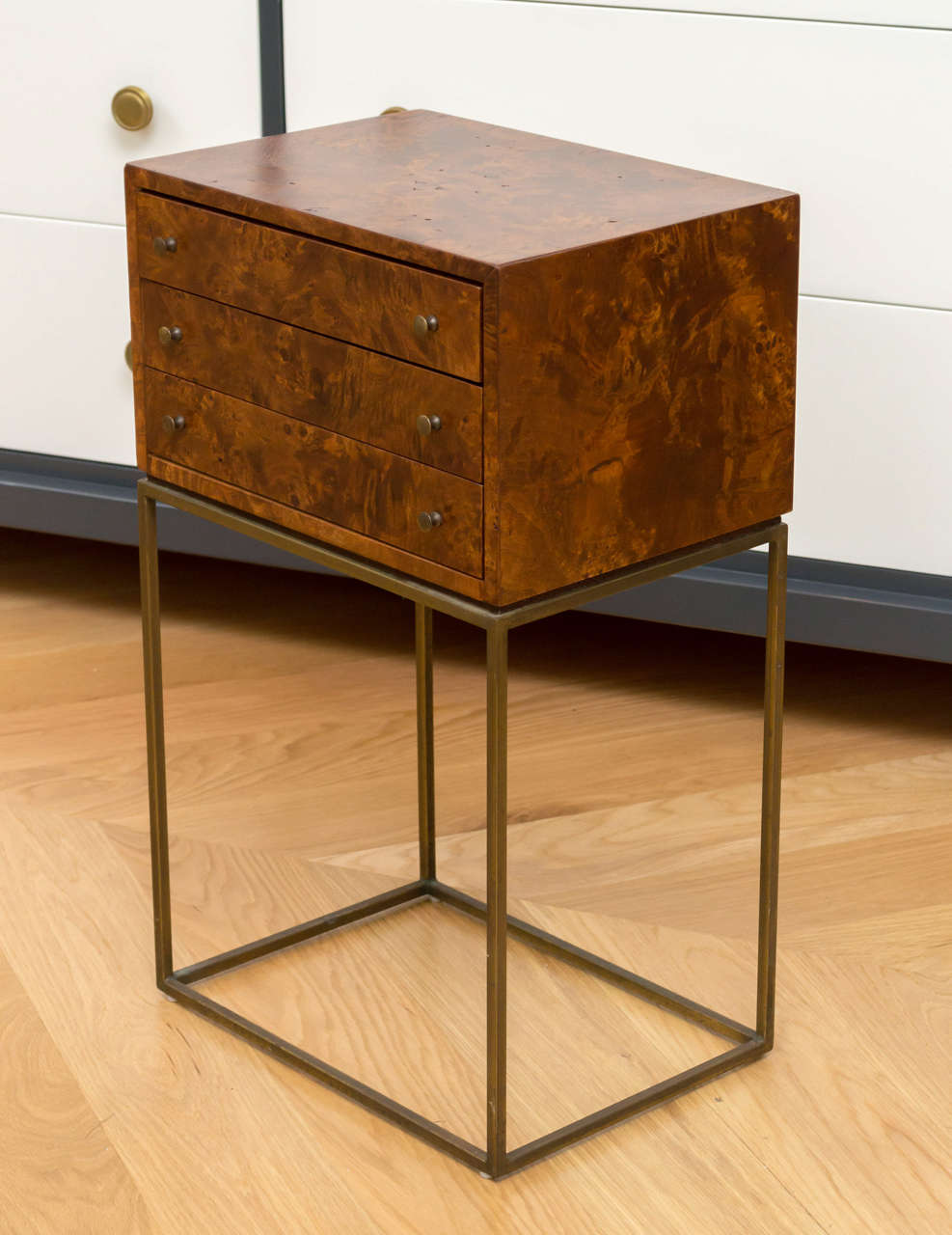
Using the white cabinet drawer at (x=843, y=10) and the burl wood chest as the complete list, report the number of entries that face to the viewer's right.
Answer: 0

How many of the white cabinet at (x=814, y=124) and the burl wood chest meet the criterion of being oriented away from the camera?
0

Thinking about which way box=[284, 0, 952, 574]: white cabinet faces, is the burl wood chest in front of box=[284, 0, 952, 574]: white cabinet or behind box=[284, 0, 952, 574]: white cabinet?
in front

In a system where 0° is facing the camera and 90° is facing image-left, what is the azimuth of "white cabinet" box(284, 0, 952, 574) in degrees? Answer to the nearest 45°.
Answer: approximately 0°
